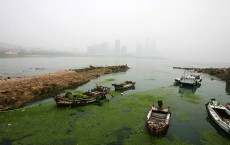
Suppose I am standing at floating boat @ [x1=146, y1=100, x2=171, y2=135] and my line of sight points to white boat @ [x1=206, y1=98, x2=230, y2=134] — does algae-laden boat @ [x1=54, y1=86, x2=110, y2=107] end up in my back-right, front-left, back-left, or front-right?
back-left
